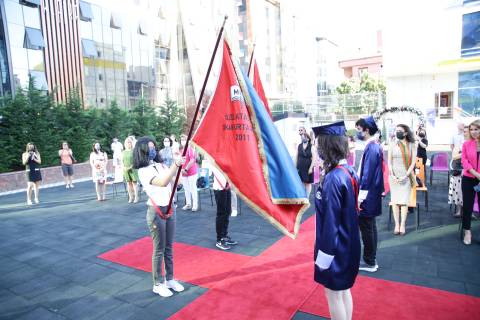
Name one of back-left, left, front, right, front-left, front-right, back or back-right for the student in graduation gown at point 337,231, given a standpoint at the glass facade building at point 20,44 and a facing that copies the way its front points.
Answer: front-right

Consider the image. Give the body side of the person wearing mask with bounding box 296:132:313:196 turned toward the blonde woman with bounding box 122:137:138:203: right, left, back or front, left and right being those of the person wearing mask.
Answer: right

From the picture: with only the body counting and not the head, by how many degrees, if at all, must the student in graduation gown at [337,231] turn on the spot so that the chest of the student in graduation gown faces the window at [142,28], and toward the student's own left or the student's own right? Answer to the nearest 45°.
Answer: approximately 45° to the student's own right

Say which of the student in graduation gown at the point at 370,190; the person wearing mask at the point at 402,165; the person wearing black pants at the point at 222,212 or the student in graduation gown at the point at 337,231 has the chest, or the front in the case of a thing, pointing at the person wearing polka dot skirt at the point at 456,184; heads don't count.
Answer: the person wearing black pants at the point at 222,212

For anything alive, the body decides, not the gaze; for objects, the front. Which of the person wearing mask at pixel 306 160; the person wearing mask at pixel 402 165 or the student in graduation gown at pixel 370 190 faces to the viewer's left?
the student in graduation gown

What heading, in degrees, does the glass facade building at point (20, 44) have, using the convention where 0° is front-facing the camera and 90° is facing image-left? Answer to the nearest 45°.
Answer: approximately 315°

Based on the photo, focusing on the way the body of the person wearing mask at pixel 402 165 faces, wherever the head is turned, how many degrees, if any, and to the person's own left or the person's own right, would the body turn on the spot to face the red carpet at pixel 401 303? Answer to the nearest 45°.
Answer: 0° — they already face it

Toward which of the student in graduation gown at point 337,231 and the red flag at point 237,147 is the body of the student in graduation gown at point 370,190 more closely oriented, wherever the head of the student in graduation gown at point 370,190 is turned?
the red flag

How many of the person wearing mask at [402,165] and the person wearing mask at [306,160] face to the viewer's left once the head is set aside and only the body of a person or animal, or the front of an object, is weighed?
0

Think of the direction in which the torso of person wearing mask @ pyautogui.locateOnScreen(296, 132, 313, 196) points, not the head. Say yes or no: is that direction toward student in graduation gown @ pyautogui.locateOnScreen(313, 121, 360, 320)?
yes

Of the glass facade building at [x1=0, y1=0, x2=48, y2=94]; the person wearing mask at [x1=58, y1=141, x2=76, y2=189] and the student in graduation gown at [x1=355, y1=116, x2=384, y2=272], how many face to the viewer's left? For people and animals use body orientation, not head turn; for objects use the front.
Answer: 1

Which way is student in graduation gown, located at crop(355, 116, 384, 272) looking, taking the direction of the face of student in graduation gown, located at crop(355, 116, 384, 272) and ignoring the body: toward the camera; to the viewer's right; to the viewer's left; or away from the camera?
to the viewer's left

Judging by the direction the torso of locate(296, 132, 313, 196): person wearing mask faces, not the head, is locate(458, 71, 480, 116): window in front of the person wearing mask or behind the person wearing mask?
behind

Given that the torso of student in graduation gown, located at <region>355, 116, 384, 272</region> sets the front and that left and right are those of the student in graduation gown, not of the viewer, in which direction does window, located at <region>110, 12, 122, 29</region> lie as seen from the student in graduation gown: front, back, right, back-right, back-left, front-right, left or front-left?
front-right
